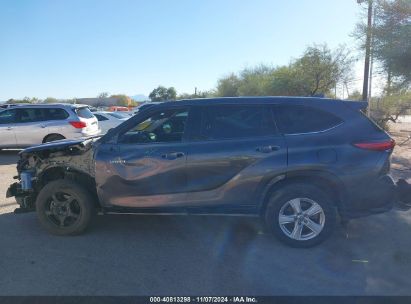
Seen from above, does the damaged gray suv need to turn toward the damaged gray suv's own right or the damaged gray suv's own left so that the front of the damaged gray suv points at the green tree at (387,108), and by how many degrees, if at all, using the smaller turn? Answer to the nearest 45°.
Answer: approximately 135° to the damaged gray suv's own right

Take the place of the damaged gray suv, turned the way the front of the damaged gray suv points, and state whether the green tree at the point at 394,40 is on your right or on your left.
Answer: on your right

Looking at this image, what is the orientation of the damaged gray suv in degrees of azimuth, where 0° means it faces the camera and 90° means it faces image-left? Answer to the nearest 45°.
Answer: approximately 90°
